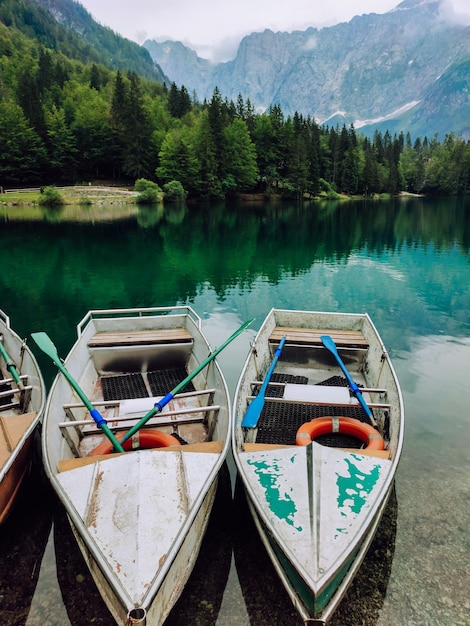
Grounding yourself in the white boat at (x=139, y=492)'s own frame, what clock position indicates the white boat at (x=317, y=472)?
the white boat at (x=317, y=472) is roughly at 9 o'clock from the white boat at (x=139, y=492).

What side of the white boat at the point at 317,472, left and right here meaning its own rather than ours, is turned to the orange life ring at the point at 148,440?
right

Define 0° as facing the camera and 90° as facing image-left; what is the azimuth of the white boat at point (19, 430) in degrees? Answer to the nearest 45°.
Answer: approximately 0°

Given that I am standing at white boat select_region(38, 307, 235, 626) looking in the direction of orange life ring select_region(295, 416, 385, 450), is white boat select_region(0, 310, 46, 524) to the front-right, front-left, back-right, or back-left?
back-left

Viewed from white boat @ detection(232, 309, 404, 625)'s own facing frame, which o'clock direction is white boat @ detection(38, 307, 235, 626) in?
white boat @ detection(38, 307, 235, 626) is roughly at 2 o'clock from white boat @ detection(232, 309, 404, 625).

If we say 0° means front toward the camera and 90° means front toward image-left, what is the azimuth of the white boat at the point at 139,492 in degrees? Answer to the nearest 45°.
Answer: approximately 0°

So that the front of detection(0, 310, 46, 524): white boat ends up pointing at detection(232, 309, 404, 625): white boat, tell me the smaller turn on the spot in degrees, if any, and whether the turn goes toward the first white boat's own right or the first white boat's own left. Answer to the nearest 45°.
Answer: approximately 45° to the first white boat's own left

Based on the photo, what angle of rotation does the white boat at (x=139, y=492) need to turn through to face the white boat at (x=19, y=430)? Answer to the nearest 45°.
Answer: approximately 135° to its right
